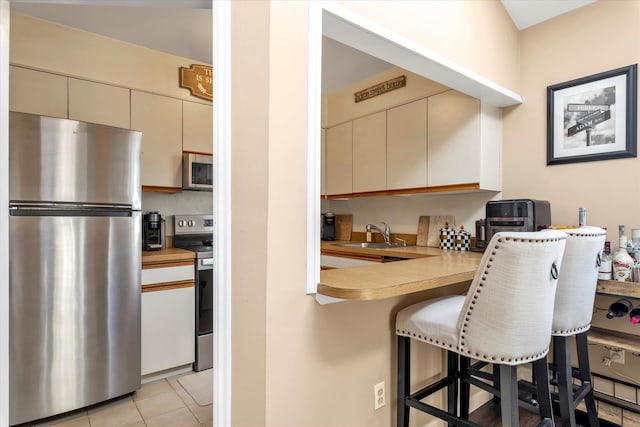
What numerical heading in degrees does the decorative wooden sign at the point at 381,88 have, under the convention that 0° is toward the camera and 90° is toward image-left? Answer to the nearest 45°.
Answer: approximately 45°

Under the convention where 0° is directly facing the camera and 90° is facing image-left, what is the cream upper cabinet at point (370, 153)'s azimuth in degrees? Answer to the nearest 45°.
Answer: approximately 45°

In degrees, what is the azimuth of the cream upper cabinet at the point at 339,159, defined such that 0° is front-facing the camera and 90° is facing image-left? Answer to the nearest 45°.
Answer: approximately 45°

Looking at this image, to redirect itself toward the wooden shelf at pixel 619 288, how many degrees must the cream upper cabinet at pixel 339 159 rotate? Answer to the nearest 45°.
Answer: approximately 90° to its left

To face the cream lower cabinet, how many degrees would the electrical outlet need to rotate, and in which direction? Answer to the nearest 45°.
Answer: approximately 180°

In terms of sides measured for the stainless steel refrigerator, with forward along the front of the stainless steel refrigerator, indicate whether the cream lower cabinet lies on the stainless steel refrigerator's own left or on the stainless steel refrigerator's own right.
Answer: on the stainless steel refrigerator's own left

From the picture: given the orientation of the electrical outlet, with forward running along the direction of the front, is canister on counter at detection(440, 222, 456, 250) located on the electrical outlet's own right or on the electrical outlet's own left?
on the electrical outlet's own left

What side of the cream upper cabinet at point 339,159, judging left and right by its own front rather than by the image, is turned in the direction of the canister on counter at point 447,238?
left

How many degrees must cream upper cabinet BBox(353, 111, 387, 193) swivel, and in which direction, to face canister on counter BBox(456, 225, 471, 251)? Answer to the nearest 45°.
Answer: approximately 90° to its left
